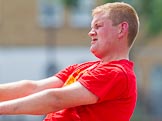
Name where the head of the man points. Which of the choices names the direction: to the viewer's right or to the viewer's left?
to the viewer's left

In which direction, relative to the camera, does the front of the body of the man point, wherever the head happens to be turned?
to the viewer's left
